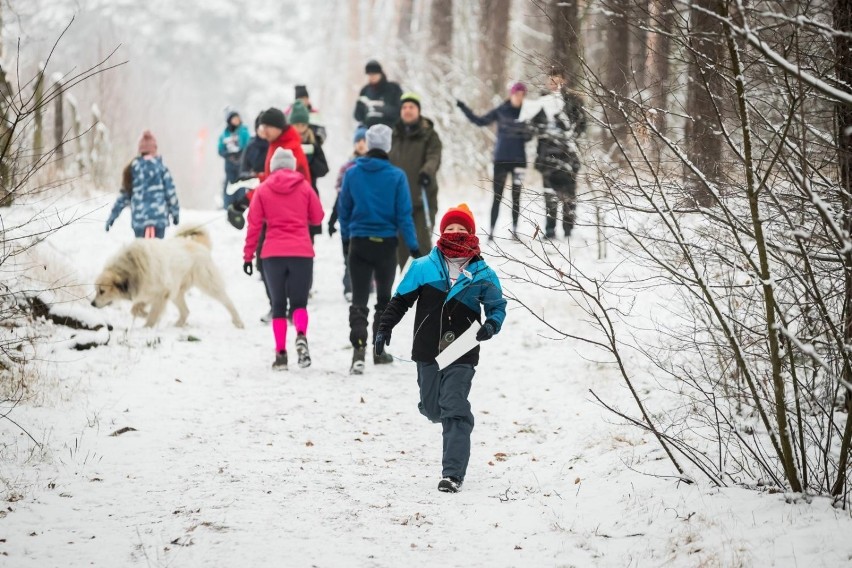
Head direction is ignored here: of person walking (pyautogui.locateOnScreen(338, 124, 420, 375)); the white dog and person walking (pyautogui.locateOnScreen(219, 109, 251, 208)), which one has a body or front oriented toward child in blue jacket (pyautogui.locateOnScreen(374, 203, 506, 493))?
person walking (pyautogui.locateOnScreen(219, 109, 251, 208))

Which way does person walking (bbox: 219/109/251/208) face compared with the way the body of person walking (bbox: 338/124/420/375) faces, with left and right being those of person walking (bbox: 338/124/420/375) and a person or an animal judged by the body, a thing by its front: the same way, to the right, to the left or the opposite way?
the opposite way

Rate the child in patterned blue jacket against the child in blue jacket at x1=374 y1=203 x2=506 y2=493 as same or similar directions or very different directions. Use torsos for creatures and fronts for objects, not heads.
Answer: very different directions

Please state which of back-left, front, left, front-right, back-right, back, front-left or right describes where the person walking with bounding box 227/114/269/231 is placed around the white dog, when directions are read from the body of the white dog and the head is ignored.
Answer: back-right

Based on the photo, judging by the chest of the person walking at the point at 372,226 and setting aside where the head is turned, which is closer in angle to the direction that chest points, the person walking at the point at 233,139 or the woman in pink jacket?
the person walking

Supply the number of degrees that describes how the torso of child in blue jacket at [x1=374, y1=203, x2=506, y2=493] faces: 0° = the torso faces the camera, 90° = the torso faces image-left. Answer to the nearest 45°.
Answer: approximately 0°

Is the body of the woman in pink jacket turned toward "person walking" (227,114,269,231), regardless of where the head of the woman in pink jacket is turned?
yes

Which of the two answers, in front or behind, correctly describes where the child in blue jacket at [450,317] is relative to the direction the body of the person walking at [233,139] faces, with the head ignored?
in front

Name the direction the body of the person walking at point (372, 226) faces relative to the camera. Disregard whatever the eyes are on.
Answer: away from the camera

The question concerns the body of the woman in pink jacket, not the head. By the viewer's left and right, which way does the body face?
facing away from the viewer

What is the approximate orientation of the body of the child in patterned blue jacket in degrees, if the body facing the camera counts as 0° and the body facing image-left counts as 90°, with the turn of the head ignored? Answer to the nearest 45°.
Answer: approximately 180°

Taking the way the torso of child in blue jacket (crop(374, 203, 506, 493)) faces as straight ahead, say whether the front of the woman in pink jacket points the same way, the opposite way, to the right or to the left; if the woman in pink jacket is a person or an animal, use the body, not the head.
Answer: the opposite way

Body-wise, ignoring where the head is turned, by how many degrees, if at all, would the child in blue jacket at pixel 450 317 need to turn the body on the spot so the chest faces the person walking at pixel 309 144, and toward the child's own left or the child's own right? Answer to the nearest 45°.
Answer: approximately 180°

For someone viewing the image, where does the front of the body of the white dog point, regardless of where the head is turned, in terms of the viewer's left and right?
facing to the left of the viewer

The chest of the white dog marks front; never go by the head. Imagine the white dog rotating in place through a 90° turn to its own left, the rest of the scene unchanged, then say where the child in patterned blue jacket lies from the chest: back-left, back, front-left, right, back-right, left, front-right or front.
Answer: back
